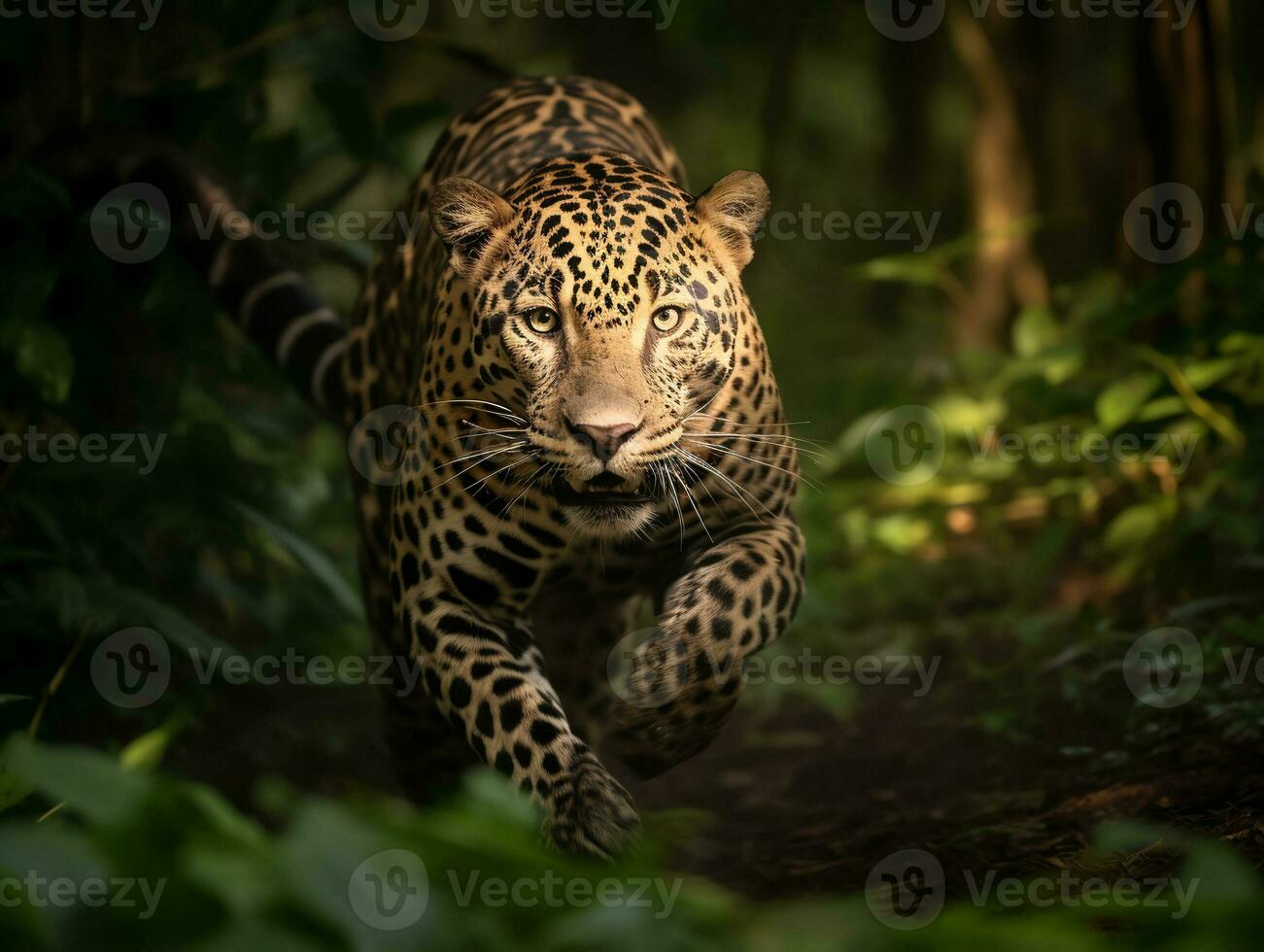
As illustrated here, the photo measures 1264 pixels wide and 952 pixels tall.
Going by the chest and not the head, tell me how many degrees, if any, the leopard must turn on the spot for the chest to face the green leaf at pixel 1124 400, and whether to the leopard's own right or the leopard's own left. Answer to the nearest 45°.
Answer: approximately 135° to the leopard's own left

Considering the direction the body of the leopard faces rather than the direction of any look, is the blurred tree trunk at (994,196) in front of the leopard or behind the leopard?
behind

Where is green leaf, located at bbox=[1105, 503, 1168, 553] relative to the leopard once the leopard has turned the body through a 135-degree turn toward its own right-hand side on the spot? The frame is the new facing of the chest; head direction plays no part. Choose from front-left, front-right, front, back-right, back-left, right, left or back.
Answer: right

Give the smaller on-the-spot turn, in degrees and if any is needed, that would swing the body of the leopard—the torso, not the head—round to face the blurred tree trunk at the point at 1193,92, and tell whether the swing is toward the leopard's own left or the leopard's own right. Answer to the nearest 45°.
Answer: approximately 135° to the leopard's own left

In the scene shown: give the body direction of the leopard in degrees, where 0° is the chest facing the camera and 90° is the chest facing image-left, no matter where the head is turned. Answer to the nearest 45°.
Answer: approximately 0°

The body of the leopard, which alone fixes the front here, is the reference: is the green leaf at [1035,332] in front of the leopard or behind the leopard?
behind

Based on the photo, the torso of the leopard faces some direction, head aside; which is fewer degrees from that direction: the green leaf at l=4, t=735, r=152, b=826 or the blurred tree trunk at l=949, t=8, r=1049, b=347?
the green leaf

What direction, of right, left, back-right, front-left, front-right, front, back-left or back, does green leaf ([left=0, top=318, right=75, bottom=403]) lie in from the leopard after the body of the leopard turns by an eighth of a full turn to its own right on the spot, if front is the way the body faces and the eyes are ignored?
right

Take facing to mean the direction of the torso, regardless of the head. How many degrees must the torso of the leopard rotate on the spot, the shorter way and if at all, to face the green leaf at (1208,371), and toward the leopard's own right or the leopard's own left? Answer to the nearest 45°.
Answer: approximately 135° to the leopard's own left
